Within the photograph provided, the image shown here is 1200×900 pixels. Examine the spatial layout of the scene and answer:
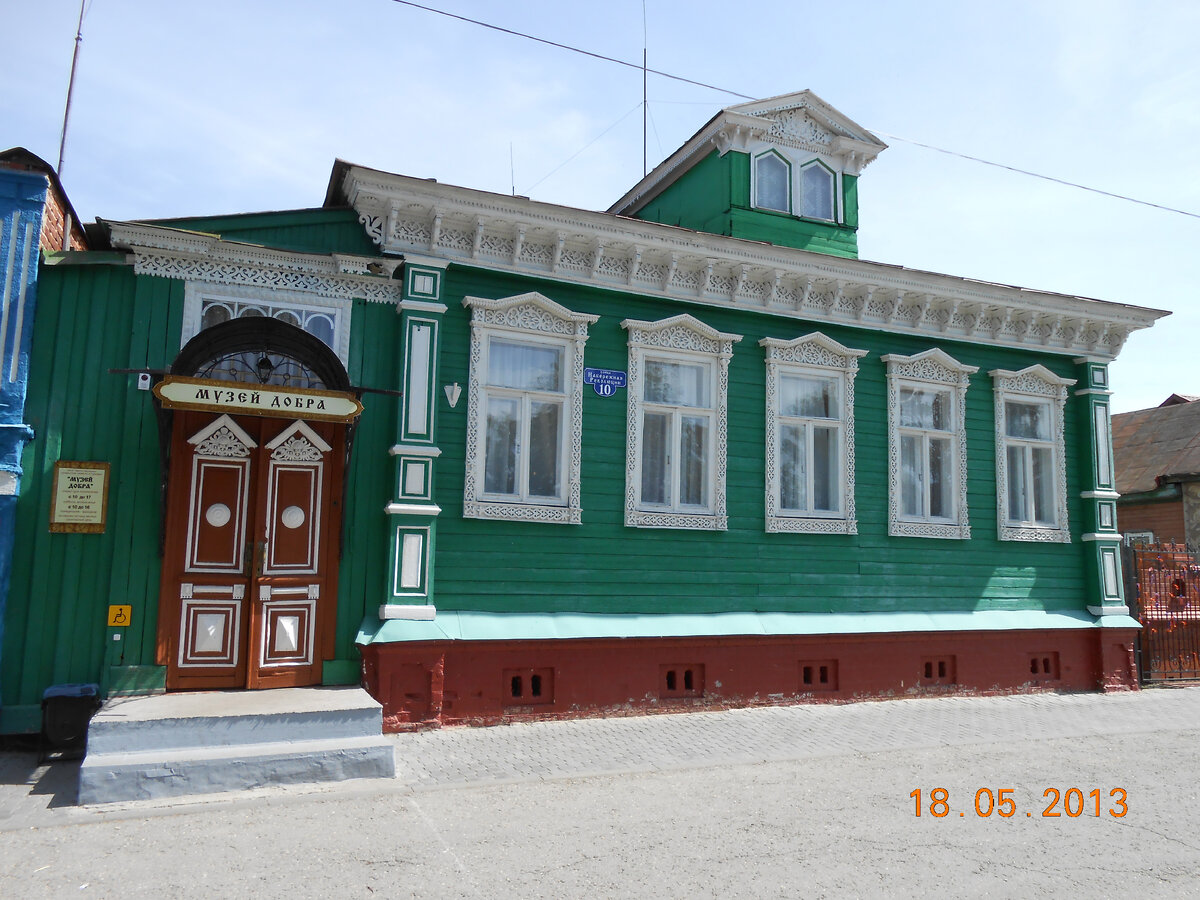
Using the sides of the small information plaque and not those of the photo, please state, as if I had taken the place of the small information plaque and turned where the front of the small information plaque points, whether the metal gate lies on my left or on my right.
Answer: on my left

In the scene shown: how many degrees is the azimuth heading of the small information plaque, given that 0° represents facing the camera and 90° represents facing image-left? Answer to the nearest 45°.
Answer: approximately 0°
